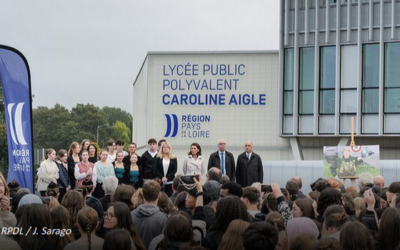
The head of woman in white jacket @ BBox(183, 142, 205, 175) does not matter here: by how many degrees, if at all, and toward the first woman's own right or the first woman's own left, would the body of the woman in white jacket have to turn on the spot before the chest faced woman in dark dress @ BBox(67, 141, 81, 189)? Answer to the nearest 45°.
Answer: approximately 90° to the first woman's own right

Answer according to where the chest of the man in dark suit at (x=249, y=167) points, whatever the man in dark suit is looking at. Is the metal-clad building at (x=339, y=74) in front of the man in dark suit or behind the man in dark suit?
behind

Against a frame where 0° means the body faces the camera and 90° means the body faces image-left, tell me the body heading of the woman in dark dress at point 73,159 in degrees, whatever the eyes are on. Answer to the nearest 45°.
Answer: approximately 315°

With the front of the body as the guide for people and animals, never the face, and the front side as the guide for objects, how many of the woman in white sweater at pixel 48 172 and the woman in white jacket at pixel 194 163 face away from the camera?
0

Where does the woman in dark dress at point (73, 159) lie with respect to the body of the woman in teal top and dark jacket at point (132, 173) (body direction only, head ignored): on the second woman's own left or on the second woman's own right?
on the second woman's own right

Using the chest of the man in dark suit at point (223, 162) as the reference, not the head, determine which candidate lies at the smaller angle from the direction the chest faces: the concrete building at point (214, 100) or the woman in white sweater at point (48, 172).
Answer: the woman in white sweater

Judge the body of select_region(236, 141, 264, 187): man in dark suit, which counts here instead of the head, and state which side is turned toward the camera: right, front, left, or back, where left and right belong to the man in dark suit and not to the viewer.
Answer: front

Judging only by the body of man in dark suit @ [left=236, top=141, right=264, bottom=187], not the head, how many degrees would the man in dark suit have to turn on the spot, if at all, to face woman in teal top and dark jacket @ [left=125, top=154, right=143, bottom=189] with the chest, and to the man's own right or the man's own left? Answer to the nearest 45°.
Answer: approximately 45° to the man's own right

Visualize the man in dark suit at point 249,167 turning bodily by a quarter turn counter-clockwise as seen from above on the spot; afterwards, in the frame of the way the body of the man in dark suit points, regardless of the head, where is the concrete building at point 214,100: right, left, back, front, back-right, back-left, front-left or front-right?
left
